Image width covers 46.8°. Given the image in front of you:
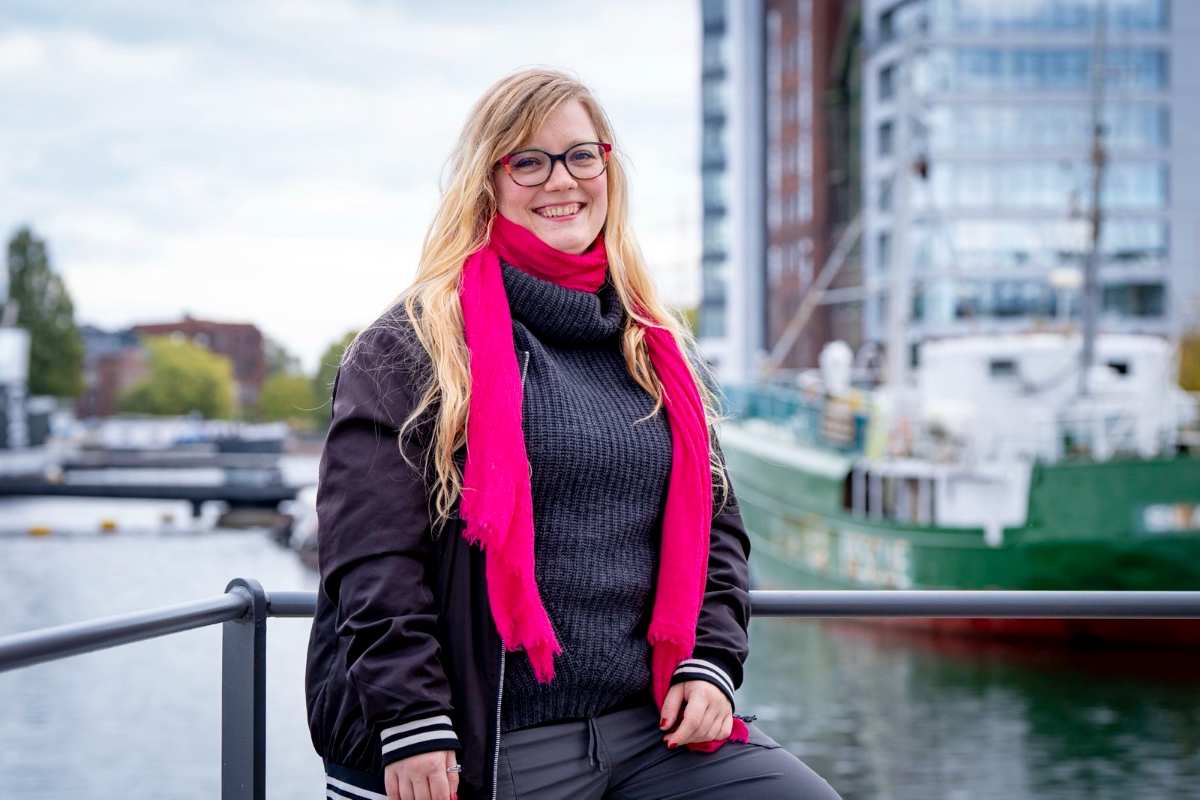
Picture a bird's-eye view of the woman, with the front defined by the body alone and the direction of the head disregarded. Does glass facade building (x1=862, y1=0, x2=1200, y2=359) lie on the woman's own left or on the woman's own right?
on the woman's own left

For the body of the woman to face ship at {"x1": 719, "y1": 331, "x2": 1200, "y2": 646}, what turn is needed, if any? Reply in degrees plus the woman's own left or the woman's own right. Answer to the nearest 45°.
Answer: approximately 135° to the woman's own left

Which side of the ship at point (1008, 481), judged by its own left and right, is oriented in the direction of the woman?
left

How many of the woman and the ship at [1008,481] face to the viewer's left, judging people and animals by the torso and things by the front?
1

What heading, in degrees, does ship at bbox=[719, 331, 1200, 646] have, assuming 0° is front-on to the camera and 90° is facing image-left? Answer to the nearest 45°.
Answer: approximately 90°
